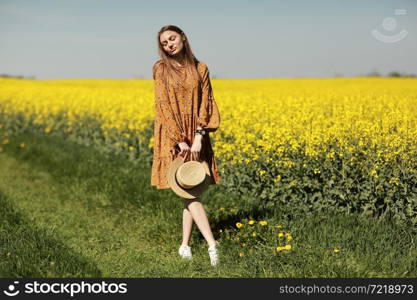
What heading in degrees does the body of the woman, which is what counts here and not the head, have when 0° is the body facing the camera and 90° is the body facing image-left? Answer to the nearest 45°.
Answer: approximately 0°
